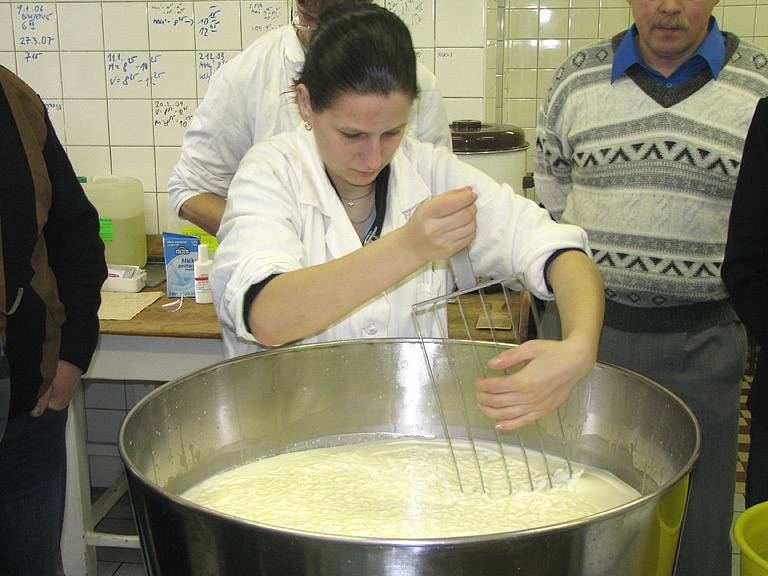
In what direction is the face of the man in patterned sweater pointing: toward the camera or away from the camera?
toward the camera

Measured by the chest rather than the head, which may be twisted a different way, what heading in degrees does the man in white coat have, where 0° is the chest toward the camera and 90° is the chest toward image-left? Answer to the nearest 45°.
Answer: approximately 0°

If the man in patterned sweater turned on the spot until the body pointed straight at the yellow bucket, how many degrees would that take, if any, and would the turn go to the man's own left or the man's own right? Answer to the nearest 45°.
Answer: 0° — they already face it

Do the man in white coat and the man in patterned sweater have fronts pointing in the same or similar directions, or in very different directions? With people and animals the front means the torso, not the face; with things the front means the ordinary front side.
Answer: same or similar directions

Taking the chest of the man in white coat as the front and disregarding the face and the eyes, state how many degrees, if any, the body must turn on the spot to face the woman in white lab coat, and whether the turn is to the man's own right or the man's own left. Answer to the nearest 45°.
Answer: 0° — they already face them

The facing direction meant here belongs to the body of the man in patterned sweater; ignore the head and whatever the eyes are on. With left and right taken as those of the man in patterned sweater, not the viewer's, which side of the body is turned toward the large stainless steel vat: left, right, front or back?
front

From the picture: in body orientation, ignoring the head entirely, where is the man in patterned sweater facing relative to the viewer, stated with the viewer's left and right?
facing the viewer
